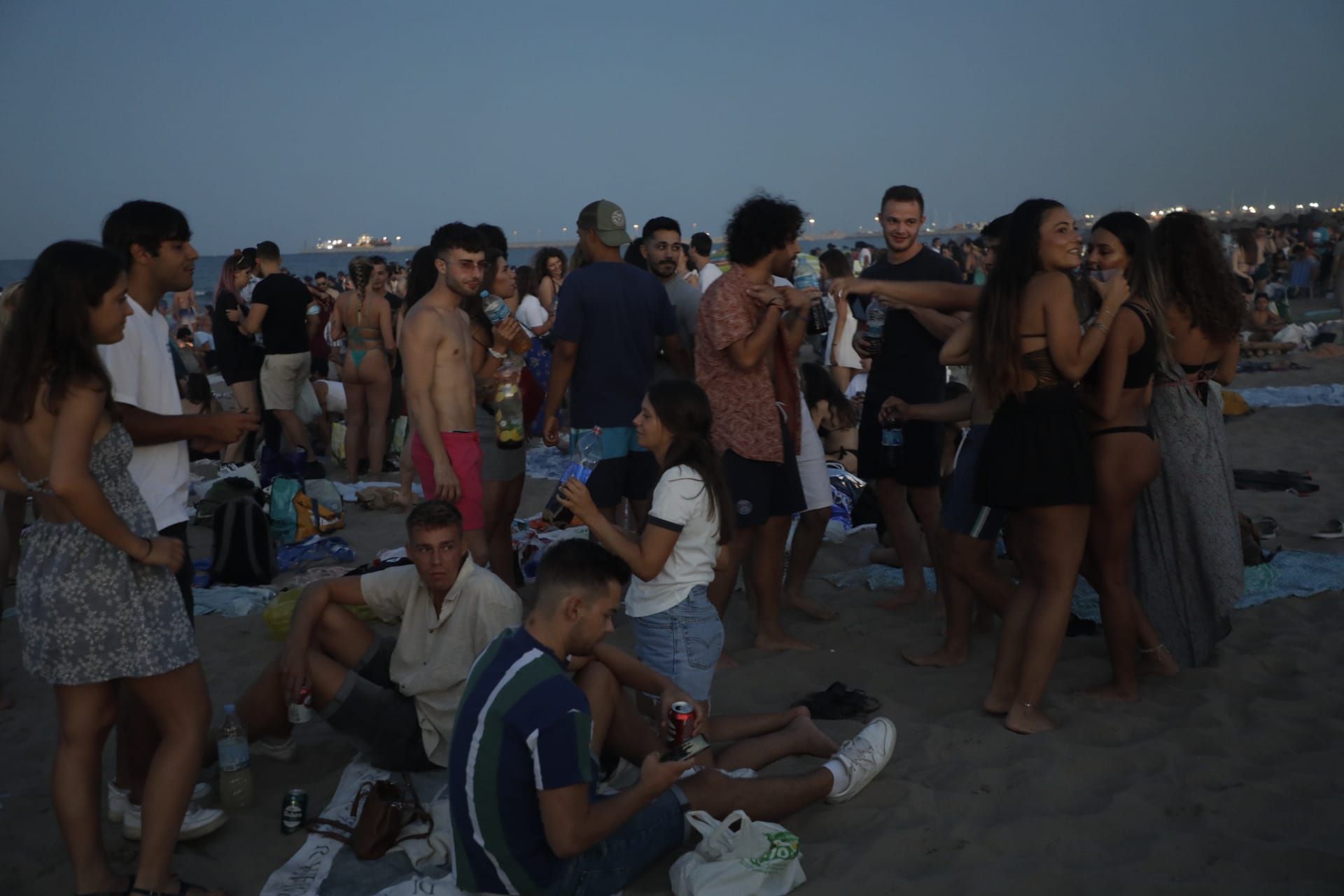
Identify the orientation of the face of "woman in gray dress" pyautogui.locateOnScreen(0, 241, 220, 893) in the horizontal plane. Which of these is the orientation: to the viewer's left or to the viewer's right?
to the viewer's right

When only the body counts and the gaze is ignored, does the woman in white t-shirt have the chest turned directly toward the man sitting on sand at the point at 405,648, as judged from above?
yes

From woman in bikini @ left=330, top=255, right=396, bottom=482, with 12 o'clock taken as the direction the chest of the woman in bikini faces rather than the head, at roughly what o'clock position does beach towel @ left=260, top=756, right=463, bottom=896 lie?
The beach towel is roughly at 6 o'clock from the woman in bikini.

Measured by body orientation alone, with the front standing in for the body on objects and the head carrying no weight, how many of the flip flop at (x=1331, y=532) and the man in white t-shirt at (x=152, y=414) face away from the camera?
0

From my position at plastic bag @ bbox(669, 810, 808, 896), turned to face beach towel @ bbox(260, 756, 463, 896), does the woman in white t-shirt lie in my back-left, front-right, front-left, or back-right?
front-right

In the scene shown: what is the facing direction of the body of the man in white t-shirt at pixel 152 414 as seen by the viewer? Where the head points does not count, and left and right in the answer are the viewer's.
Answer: facing to the right of the viewer

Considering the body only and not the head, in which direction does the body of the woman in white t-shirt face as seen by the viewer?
to the viewer's left

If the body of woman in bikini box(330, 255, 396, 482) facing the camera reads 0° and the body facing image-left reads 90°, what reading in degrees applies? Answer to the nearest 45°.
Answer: approximately 180°

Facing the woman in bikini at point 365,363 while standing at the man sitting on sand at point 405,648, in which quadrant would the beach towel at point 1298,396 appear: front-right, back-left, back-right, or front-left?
front-right
